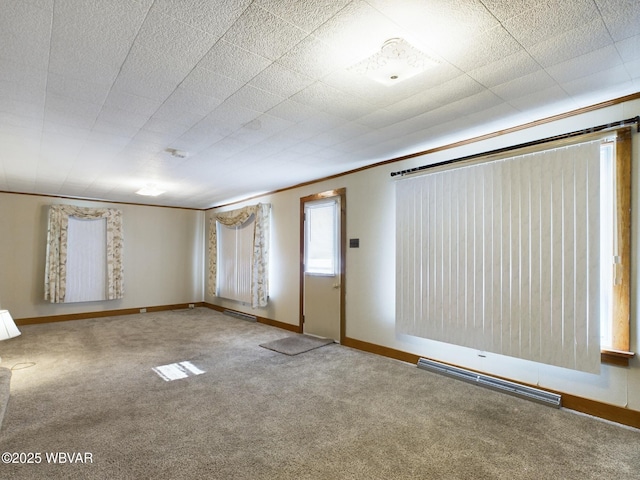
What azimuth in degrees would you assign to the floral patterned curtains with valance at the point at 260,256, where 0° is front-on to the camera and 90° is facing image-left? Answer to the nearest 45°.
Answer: approximately 45°

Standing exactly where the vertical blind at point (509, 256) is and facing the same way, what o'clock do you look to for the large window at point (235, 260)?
The large window is roughly at 2 o'clock from the vertical blind.

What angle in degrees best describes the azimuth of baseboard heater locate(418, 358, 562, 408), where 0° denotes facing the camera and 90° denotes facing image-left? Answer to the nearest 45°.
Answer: approximately 45°

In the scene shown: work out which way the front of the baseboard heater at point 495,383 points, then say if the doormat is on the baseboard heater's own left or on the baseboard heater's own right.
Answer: on the baseboard heater's own right

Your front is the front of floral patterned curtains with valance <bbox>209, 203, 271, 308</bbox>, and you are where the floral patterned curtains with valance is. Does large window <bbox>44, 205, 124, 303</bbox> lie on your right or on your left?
on your right

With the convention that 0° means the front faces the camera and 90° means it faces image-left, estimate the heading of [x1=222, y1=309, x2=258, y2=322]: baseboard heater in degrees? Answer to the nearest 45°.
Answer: approximately 45°

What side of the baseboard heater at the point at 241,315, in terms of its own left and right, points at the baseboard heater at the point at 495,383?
left

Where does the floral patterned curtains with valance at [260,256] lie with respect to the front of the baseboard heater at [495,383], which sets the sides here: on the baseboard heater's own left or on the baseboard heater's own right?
on the baseboard heater's own right

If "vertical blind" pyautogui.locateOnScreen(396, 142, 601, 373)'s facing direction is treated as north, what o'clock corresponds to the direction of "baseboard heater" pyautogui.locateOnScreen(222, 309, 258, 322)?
The baseboard heater is roughly at 2 o'clock from the vertical blind.
